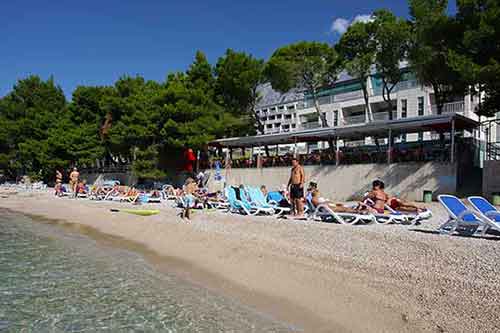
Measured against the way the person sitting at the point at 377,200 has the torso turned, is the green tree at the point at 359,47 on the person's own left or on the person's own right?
on the person's own left

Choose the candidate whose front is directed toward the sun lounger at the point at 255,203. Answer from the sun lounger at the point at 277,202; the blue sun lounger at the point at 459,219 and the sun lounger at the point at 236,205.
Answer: the sun lounger at the point at 236,205

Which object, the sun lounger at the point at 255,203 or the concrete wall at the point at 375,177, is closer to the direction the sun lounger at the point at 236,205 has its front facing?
the sun lounger

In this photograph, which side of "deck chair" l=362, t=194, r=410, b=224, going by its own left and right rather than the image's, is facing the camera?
right

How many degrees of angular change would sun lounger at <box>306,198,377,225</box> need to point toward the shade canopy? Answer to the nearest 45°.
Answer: approximately 90° to its left

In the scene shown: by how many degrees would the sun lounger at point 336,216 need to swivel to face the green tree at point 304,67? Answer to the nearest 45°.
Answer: approximately 90° to its left

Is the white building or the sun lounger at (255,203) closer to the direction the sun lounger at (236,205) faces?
the sun lounger
